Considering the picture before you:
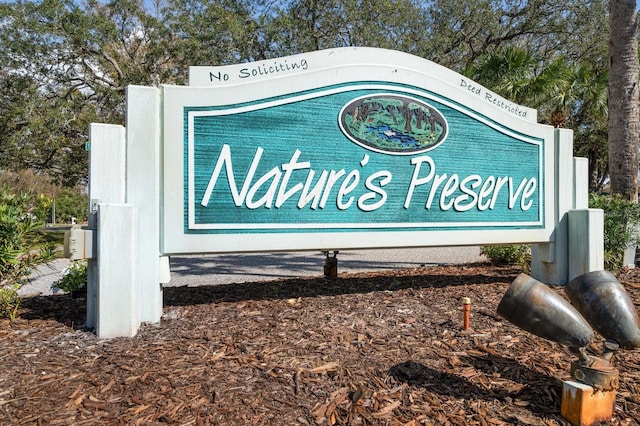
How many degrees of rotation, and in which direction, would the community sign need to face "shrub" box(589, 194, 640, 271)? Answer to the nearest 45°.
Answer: approximately 90° to its left

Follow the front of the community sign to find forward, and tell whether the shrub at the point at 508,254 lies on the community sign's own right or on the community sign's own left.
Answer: on the community sign's own left

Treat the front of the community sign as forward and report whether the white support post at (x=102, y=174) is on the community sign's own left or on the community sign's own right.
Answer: on the community sign's own right

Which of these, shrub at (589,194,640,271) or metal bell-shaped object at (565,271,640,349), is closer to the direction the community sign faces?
the metal bell-shaped object

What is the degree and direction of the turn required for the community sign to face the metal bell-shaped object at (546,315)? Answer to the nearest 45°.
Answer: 0° — it already faces it

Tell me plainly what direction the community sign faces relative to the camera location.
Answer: facing the viewer and to the right of the viewer

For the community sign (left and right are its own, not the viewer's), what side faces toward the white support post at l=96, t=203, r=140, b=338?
right

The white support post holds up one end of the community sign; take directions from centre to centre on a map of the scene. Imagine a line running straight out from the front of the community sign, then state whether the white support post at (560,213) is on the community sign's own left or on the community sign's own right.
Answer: on the community sign's own left

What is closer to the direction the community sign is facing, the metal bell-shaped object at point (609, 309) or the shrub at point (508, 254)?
the metal bell-shaped object
